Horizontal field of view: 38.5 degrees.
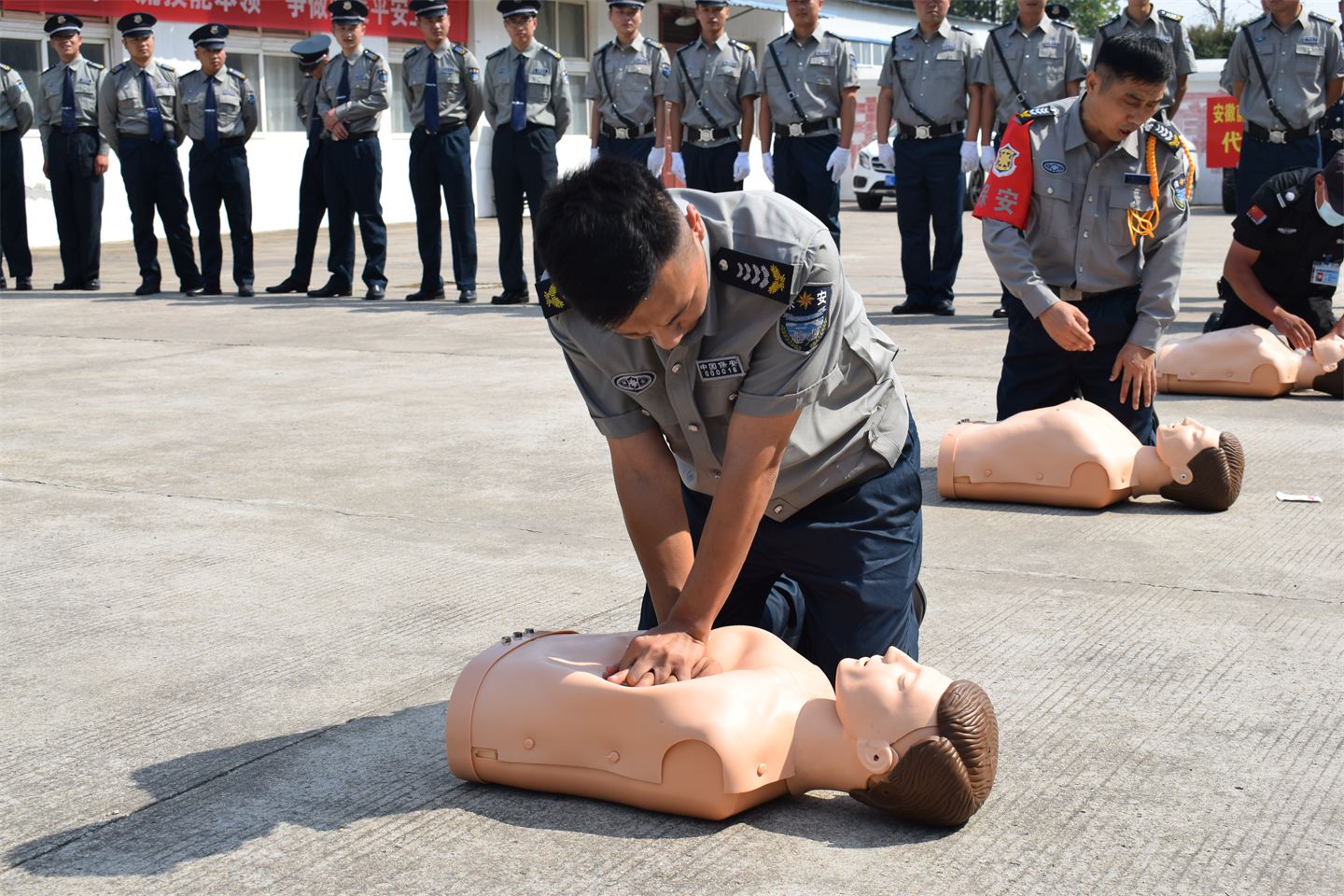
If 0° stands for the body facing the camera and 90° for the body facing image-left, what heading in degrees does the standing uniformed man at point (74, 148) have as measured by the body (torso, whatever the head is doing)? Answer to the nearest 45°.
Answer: approximately 0°

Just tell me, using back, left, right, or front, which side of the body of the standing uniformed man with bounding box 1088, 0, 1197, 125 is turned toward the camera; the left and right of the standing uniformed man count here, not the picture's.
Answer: front

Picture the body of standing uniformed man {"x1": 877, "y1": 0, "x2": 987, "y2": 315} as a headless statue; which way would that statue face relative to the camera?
toward the camera

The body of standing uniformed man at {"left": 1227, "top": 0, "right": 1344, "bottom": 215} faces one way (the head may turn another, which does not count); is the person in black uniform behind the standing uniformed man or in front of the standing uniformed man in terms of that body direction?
in front

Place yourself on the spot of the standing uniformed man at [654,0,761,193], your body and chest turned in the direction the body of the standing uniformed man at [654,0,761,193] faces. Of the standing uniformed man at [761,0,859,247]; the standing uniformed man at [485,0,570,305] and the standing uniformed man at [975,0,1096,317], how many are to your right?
1

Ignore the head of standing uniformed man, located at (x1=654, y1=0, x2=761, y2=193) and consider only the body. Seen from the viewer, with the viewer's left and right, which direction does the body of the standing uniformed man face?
facing the viewer

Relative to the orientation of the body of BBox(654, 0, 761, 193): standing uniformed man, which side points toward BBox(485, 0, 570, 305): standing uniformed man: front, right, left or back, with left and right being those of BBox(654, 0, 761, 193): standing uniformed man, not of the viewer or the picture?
right

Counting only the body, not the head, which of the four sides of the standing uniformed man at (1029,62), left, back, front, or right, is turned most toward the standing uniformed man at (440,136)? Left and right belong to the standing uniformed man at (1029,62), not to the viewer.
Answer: right

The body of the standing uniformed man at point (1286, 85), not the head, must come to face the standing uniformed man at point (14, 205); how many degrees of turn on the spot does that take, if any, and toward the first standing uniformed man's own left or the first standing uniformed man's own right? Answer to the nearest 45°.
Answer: approximately 90° to the first standing uniformed man's own right

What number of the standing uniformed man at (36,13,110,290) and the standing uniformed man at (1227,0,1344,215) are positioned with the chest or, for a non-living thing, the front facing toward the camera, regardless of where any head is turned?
2

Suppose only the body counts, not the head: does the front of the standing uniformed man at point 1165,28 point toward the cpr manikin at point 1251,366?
yes
